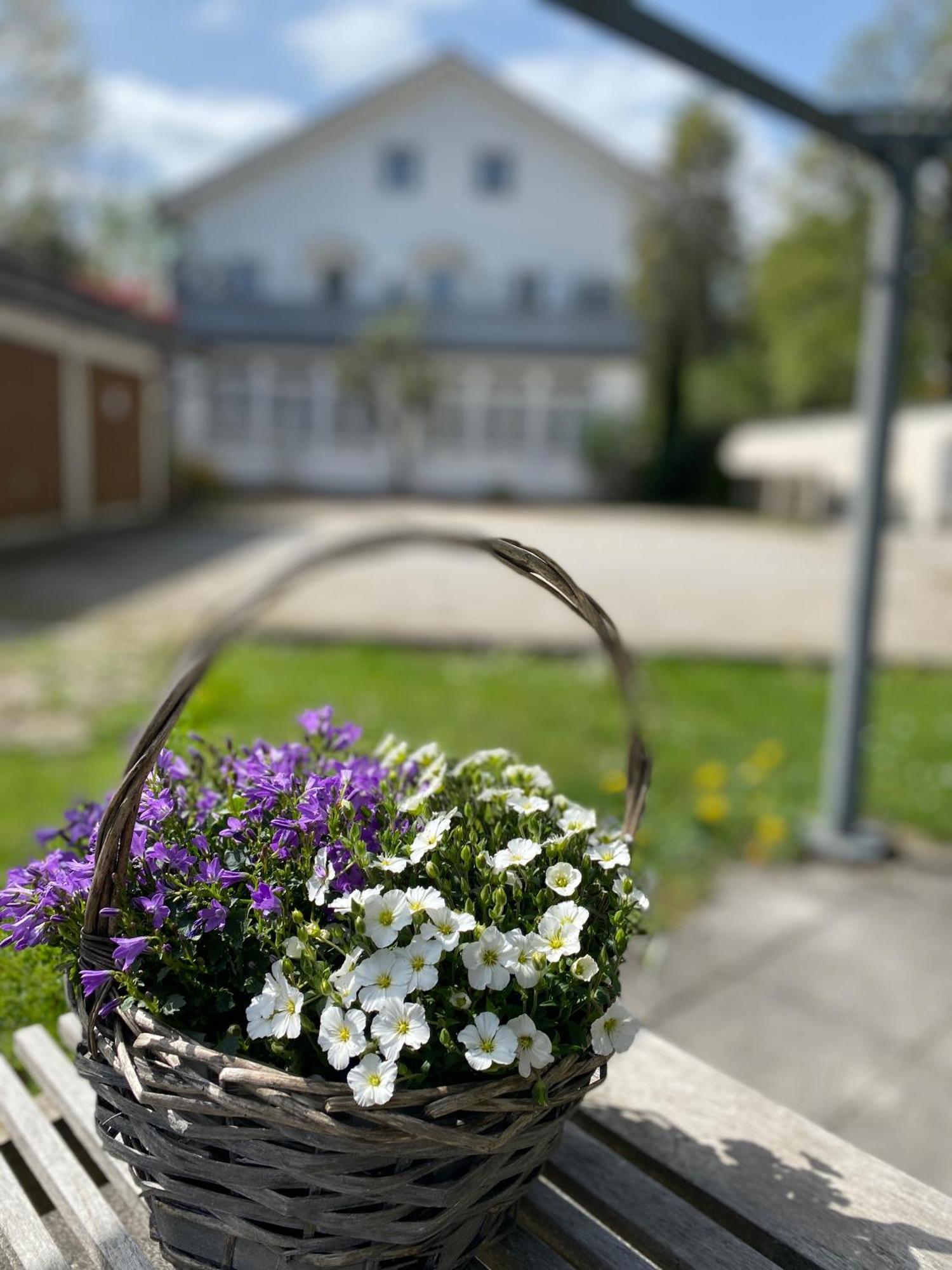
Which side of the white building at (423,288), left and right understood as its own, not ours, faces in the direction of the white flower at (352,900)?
front

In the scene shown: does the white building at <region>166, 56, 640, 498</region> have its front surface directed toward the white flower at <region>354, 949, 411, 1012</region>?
yes

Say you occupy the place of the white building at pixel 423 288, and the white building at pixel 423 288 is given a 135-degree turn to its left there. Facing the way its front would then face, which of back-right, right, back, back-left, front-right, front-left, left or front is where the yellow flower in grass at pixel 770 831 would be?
back-right

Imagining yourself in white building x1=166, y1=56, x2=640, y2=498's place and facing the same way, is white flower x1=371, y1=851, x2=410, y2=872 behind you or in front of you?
in front

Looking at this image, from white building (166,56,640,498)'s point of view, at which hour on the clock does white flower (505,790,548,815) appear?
The white flower is roughly at 12 o'clock from the white building.

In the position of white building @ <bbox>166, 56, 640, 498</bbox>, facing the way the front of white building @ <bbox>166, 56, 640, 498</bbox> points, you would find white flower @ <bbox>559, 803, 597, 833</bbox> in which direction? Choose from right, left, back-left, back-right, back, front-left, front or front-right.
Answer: front

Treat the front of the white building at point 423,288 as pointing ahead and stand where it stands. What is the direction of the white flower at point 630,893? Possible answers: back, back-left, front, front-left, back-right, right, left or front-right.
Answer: front

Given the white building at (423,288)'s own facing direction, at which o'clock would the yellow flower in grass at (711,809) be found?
The yellow flower in grass is roughly at 12 o'clock from the white building.

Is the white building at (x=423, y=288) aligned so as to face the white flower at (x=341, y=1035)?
yes

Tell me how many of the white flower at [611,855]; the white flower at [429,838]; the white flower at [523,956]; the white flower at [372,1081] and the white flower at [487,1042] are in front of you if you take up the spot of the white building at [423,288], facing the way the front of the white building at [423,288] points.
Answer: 5

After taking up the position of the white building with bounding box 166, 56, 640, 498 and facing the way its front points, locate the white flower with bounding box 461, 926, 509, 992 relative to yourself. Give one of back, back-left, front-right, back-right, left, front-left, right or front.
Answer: front

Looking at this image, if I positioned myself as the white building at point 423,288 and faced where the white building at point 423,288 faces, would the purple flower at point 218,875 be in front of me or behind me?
in front

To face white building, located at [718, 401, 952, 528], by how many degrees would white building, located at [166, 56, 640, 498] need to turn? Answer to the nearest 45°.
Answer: approximately 45° to its left

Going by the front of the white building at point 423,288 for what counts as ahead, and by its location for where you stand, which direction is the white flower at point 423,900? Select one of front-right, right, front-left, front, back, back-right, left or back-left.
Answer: front

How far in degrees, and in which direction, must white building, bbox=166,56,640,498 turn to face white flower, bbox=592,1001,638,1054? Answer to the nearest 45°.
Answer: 0° — it already faces it

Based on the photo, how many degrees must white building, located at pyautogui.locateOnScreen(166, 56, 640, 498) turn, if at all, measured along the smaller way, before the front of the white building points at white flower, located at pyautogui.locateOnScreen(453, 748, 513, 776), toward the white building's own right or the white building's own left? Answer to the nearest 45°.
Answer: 0° — it already faces it

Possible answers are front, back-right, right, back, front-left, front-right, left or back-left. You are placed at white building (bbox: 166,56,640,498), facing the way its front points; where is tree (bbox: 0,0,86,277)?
right

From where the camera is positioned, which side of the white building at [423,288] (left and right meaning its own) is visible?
front

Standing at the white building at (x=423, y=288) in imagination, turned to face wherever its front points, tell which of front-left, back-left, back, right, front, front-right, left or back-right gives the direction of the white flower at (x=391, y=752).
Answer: front
